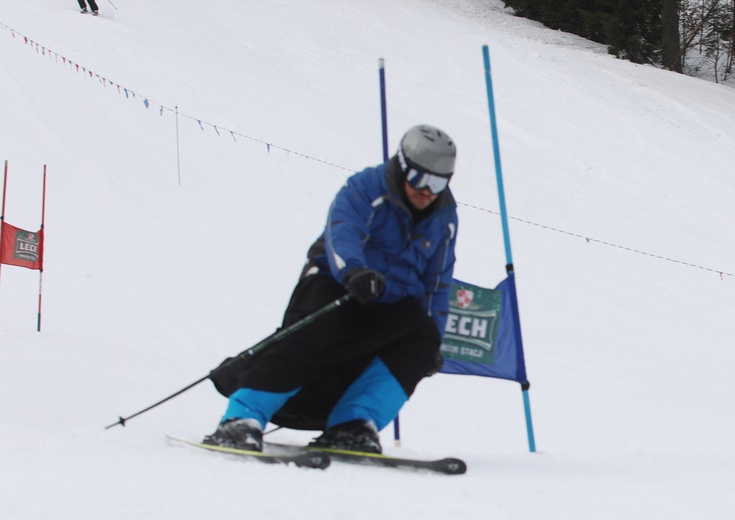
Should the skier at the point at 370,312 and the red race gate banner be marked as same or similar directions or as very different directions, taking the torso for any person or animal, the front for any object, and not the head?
same or similar directions

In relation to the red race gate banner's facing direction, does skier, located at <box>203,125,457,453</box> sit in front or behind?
in front

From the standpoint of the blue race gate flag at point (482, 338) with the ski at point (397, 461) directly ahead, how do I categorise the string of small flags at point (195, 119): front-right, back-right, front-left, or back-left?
back-right

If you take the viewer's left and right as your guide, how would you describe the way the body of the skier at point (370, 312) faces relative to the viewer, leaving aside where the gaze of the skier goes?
facing the viewer and to the right of the viewer

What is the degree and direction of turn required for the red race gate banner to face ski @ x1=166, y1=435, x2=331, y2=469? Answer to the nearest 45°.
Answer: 0° — it already faces it

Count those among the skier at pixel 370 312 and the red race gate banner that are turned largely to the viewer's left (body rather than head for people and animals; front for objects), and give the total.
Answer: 0

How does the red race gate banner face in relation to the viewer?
toward the camera

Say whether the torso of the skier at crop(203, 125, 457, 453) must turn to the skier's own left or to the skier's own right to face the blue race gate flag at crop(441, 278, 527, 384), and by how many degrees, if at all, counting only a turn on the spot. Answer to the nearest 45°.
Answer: approximately 90° to the skier's own left

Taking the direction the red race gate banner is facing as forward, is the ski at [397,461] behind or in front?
in front

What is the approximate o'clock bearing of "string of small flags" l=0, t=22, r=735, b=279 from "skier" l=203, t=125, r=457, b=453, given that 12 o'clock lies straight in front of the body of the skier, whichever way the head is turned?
The string of small flags is roughly at 7 o'clock from the skier.

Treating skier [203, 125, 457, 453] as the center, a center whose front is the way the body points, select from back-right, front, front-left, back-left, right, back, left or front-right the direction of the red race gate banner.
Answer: back

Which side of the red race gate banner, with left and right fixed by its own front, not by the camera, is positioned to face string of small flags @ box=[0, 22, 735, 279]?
back

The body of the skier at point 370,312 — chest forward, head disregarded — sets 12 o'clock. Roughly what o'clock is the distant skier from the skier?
The distant skier is roughly at 7 o'clock from the skier.
